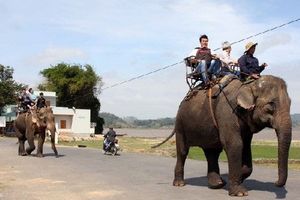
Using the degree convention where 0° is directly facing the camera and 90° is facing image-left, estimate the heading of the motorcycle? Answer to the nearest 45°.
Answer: approximately 315°

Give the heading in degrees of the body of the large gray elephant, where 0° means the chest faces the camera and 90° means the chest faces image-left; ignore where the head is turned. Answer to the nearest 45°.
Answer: approximately 315°

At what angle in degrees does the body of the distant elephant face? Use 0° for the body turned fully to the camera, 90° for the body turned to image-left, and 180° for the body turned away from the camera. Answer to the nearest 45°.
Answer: approximately 315°

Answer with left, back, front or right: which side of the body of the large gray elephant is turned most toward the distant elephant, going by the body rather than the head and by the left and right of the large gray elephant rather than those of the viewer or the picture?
back
